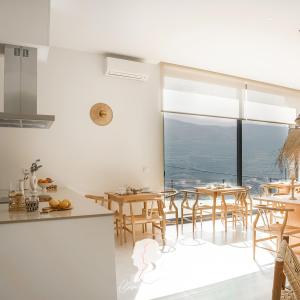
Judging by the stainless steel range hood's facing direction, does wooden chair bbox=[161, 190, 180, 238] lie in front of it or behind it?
in front

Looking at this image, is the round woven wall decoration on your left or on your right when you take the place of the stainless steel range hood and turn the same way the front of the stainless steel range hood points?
on your left
